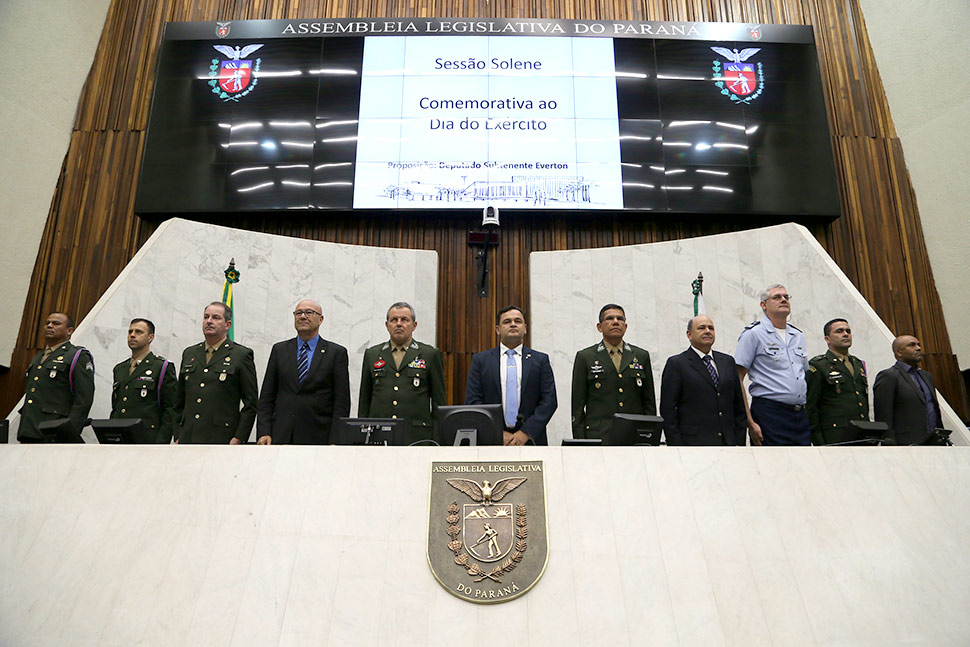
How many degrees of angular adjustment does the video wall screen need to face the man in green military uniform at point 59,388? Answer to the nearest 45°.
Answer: approximately 45° to its right

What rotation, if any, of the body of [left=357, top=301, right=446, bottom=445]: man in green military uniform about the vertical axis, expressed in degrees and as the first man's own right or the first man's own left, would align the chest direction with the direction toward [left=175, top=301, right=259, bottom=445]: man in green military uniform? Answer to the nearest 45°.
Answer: approximately 90° to the first man's own right

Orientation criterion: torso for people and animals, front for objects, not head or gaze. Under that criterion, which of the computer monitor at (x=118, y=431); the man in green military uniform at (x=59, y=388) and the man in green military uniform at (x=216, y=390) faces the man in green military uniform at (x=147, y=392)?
the computer monitor

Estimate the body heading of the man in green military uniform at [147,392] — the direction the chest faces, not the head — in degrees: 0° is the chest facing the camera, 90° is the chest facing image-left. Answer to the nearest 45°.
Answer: approximately 45°

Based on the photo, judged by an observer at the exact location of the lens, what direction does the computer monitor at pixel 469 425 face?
facing away from the viewer

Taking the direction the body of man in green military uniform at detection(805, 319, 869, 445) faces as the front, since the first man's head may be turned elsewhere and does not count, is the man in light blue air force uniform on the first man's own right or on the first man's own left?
on the first man's own right

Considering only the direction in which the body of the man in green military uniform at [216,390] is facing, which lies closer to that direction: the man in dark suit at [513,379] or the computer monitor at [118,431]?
the computer monitor

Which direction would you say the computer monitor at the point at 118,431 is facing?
away from the camera

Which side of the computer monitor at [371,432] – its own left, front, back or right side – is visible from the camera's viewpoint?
back

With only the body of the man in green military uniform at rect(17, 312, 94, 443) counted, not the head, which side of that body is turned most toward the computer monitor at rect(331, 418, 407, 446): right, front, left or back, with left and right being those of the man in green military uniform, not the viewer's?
left

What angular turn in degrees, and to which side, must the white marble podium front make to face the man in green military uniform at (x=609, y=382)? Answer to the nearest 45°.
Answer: approximately 135° to its left
